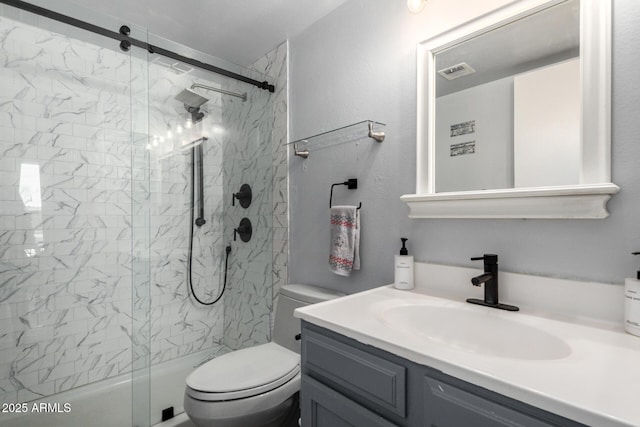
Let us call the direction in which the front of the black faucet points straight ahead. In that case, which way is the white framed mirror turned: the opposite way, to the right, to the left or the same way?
the same way

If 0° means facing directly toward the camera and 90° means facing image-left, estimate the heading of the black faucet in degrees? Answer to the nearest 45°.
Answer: approximately 45°

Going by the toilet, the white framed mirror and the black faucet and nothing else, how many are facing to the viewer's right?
0

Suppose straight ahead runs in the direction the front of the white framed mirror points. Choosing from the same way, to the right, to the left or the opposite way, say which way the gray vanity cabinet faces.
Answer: the same way

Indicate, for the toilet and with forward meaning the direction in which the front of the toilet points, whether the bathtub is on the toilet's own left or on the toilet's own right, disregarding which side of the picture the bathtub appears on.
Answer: on the toilet's own right

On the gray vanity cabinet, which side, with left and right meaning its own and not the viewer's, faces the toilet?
right

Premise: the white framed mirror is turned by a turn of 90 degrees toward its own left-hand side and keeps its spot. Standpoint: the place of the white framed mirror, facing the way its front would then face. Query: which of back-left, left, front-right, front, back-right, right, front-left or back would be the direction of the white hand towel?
back-right

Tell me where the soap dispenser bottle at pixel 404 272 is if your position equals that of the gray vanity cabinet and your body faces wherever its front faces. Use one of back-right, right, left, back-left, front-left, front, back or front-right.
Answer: back-right

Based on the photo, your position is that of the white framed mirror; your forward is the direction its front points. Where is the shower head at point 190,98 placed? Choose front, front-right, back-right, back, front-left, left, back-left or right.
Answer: front-right

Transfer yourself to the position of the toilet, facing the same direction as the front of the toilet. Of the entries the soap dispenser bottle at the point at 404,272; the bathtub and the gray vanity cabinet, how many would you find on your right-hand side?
1

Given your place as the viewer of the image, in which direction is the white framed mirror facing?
facing the viewer and to the left of the viewer

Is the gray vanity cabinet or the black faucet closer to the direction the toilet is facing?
the gray vanity cabinet
